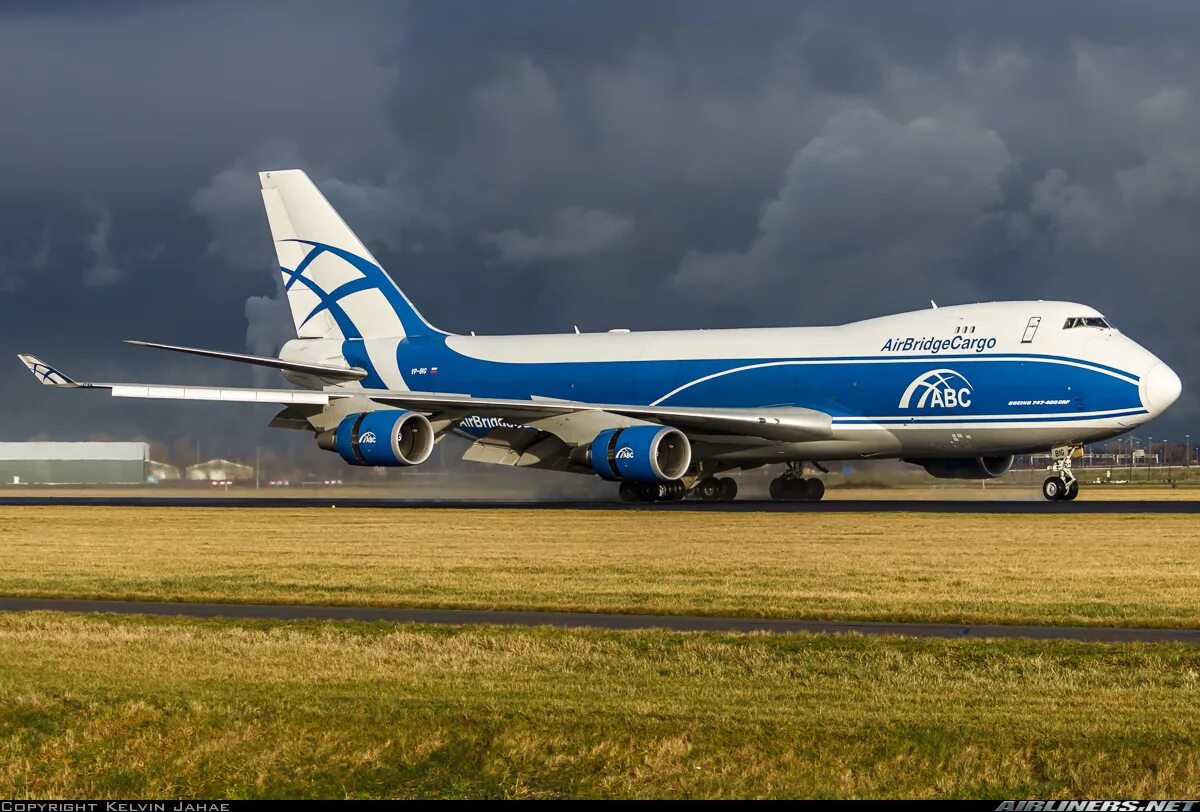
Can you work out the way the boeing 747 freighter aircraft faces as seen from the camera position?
facing the viewer and to the right of the viewer
